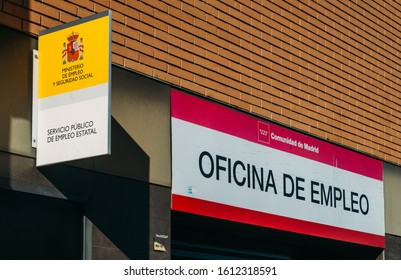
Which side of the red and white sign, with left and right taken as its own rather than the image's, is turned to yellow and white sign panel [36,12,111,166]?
right

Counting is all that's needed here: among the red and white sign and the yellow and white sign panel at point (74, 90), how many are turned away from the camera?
0

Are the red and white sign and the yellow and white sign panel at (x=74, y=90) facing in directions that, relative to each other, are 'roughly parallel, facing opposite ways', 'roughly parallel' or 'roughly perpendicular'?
roughly perpendicular

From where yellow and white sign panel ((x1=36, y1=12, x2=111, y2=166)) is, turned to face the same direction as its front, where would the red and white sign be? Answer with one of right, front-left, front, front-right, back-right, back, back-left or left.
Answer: back

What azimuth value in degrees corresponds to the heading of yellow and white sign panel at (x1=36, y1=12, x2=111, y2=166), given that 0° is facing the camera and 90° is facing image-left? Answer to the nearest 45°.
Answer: approximately 45°
